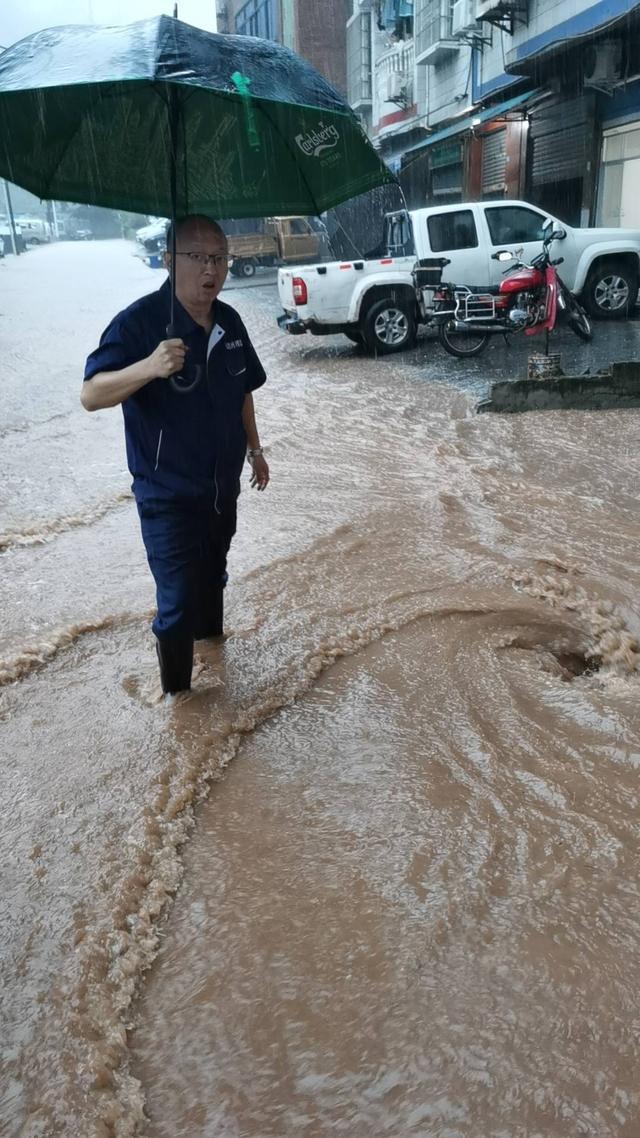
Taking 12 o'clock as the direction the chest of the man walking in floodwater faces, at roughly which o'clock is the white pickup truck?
The white pickup truck is roughly at 8 o'clock from the man walking in floodwater.

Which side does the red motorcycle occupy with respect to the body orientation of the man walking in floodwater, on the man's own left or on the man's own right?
on the man's own left

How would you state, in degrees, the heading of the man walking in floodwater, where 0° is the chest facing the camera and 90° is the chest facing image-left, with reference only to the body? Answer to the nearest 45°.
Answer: approximately 315°

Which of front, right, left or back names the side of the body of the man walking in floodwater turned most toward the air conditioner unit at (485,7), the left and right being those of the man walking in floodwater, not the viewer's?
left
